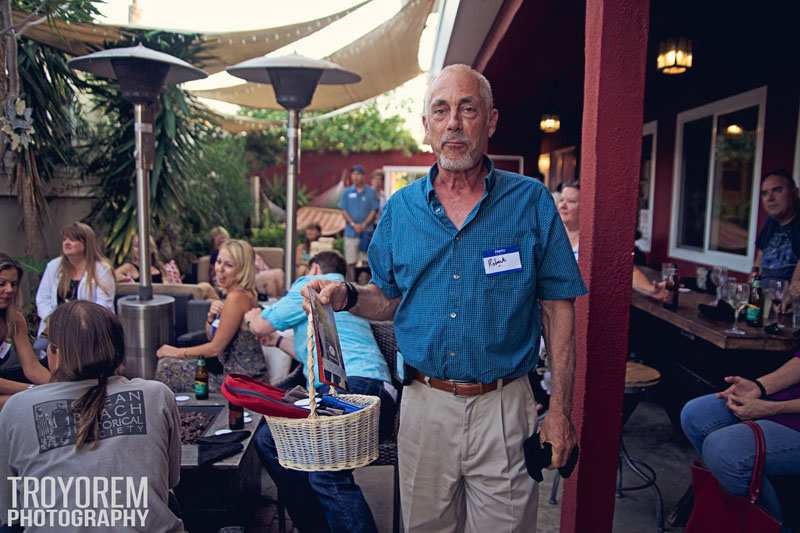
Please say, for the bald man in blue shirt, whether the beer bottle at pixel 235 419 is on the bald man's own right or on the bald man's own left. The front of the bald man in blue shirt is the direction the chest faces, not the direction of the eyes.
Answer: on the bald man's own right

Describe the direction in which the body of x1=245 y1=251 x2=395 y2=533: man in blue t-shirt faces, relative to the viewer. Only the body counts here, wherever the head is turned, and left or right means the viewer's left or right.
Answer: facing away from the viewer and to the left of the viewer

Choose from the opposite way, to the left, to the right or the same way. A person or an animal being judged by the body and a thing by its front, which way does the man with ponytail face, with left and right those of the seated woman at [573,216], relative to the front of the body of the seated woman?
the opposite way

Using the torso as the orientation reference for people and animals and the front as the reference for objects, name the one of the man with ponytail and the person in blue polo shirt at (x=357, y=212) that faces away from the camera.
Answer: the man with ponytail

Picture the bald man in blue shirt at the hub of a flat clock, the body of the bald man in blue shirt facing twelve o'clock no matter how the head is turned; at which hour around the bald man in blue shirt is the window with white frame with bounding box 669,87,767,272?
The window with white frame is roughly at 7 o'clock from the bald man in blue shirt.

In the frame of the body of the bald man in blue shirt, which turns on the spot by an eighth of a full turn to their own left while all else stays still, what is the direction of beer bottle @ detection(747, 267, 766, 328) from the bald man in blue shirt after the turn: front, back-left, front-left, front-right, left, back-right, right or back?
left

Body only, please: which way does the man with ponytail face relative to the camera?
away from the camera

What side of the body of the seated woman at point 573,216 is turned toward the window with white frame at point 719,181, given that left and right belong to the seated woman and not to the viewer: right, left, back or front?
left

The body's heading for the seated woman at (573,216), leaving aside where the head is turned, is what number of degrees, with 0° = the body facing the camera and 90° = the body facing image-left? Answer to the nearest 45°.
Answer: approximately 315°
